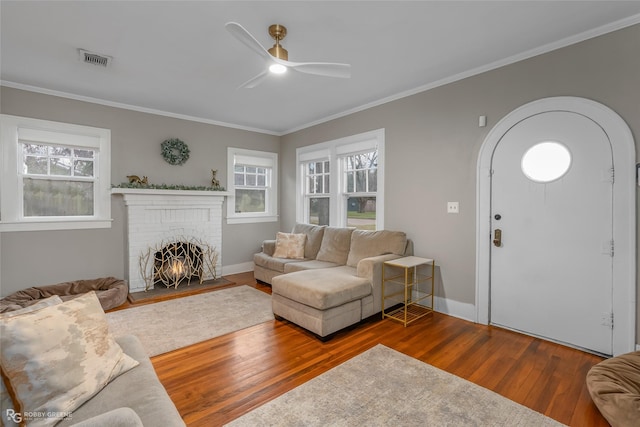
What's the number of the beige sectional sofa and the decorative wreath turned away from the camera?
0

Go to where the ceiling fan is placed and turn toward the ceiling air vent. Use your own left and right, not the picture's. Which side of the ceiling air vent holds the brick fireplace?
right

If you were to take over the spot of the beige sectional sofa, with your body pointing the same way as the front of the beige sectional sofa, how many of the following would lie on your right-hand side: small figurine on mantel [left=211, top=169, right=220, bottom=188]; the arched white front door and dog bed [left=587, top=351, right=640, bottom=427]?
1

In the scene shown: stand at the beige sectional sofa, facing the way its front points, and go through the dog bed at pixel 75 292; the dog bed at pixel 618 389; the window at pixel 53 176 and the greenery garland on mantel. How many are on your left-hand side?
1

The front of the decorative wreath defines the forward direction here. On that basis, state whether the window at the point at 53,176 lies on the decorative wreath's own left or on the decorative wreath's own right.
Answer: on the decorative wreath's own right

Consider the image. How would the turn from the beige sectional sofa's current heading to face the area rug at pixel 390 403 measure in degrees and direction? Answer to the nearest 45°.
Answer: approximately 45° to its left

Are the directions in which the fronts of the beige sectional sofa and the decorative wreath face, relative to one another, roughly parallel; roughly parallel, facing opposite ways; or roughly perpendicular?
roughly perpendicular

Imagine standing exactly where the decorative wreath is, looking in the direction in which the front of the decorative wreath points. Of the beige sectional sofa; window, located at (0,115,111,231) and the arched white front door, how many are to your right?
1

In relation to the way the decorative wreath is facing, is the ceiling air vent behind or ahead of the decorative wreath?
ahead

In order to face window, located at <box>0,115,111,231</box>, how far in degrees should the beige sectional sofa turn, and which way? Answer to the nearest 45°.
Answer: approximately 45° to its right

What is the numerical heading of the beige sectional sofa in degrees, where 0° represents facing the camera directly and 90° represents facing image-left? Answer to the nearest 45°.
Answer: approximately 45°

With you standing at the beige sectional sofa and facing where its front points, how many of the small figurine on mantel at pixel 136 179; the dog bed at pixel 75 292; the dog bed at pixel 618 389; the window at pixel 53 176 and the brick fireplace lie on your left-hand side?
1

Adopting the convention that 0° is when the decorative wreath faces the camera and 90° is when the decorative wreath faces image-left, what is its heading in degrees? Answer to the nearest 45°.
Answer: approximately 0°

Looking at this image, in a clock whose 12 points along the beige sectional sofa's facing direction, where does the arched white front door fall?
The arched white front door is roughly at 8 o'clock from the beige sectional sofa.

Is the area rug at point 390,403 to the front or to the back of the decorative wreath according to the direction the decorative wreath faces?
to the front

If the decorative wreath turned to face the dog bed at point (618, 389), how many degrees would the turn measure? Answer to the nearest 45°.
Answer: approximately 45° to its left

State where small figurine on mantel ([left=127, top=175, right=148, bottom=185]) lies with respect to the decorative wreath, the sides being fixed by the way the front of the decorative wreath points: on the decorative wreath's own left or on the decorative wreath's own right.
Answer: on the decorative wreath's own right

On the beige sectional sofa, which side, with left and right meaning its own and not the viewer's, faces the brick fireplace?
right
